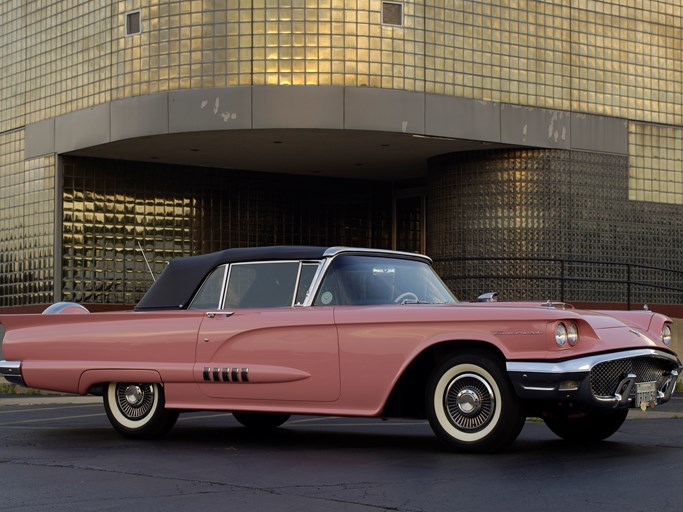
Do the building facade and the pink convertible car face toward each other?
no

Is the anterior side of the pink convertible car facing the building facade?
no

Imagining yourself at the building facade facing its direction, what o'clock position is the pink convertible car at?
The pink convertible car is roughly at 12 o'clock from the building facade.

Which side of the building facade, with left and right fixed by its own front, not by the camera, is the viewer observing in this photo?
front

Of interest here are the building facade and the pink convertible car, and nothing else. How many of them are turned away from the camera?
0
